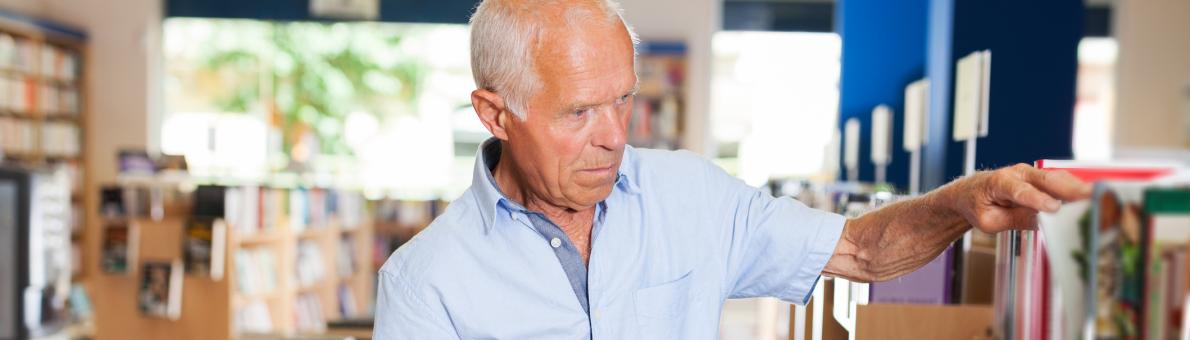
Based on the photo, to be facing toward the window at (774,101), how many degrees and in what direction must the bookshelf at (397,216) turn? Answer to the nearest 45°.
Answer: approximately 90° to its left

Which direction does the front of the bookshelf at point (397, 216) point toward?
toward the camera

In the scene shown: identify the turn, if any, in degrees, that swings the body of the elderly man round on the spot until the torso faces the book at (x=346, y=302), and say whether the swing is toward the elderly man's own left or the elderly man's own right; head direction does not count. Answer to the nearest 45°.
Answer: approximately 180°

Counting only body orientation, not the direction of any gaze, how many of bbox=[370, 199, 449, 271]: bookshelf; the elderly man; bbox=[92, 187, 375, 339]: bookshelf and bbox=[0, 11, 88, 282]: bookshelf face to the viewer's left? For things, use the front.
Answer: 0

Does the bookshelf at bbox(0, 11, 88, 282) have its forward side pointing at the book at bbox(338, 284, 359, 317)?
yes

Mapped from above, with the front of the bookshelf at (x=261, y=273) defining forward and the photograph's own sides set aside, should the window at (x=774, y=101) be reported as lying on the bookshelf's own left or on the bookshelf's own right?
on the bookshelf's own left

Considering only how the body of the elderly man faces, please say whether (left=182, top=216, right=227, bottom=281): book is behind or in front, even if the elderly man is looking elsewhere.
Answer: behind

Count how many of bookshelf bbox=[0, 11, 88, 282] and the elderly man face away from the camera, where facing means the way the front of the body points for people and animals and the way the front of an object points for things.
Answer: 0

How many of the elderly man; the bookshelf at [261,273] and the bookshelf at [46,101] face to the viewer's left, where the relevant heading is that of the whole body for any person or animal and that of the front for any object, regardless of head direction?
0

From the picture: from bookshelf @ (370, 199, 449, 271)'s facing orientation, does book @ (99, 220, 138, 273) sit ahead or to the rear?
ahead

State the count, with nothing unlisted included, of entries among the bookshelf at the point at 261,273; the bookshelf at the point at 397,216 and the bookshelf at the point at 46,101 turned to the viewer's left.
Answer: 0

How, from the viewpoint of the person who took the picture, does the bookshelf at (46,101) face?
facing the viewer and to the right of the viewer

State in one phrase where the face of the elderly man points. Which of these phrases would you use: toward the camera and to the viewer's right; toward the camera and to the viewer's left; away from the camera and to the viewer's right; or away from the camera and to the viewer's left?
toward the camera and to the viewer's right

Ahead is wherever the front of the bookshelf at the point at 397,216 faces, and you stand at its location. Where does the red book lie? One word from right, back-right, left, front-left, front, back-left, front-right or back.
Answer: front
